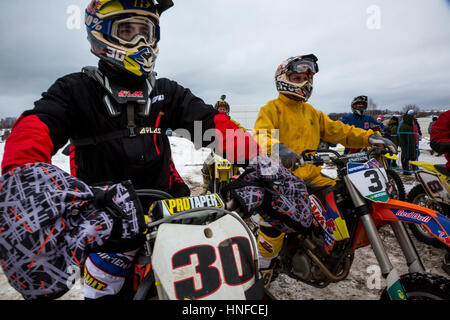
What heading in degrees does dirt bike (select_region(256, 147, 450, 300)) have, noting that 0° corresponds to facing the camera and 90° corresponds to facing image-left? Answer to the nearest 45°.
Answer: approximately 315°

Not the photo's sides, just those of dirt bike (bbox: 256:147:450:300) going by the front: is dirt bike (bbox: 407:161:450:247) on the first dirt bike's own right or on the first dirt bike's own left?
on the first dirt bike's own left

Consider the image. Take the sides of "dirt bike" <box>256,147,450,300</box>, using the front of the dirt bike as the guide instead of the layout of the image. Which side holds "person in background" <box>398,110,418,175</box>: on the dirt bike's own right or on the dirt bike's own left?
on the dirt bike's own left
